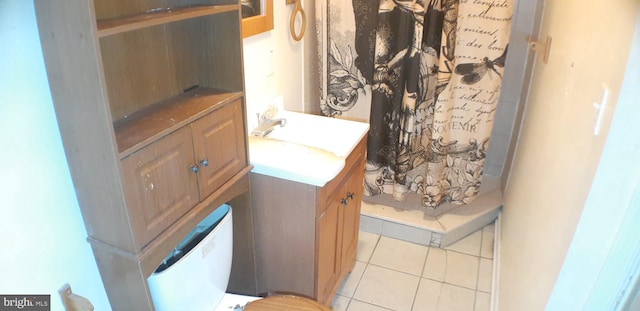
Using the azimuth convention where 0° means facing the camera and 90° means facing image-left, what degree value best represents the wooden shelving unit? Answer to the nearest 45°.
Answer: approximately 315°

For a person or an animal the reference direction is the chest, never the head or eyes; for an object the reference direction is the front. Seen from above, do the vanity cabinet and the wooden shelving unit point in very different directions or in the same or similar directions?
same or similar directions

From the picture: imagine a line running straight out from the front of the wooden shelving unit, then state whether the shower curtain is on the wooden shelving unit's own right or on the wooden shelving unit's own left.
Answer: on the wooden shelving unit's own left

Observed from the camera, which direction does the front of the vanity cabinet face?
facing the viewer and to the right of the viewer

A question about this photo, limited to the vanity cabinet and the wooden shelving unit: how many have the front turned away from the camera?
0

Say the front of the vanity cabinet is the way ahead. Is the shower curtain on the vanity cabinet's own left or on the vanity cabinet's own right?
on the vanity cabinet's own left
